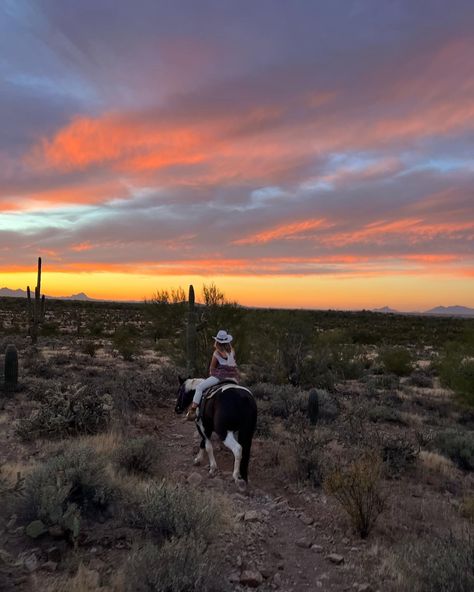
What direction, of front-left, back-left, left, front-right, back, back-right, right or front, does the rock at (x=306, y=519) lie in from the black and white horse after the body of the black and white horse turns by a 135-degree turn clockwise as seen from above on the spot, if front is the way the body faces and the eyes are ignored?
front-right

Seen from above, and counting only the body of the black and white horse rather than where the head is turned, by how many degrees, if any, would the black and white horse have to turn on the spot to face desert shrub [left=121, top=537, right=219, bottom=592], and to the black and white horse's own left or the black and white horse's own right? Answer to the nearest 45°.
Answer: approximately 135° to the black and white horse's own left

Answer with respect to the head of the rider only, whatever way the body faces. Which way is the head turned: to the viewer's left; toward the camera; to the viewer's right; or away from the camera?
away from the camera

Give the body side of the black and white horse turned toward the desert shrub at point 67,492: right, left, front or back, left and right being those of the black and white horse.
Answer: left

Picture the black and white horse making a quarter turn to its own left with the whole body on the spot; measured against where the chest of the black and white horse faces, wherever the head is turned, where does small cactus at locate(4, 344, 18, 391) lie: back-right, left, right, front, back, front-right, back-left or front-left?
right

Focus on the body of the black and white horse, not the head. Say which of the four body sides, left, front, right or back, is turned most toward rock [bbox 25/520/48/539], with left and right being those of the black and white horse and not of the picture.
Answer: left

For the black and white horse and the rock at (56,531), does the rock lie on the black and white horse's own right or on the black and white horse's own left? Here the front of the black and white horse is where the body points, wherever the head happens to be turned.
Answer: on the black and white horse's own left

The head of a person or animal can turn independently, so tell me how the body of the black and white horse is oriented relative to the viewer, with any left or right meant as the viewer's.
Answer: facing away from the viewer and to the left of the viewer

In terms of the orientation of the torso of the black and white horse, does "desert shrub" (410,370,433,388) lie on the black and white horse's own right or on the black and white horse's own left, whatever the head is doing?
on the black and white horse's own right

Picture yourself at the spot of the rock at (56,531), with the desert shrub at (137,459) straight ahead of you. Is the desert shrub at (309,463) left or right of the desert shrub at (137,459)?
right

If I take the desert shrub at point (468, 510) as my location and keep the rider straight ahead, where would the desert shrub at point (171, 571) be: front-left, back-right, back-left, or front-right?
front-left

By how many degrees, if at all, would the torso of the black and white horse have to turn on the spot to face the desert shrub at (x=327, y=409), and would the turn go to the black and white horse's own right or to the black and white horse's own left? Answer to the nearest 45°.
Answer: approximately 90° to the black and white horse's own right

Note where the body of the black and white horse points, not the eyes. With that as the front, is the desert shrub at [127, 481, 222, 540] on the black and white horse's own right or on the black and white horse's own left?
on the black and white horse's own left

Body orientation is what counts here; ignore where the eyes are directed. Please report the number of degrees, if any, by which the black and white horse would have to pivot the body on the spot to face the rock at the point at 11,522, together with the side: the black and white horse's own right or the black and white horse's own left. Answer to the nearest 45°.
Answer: approximately 90° to the black and white horse's own left
